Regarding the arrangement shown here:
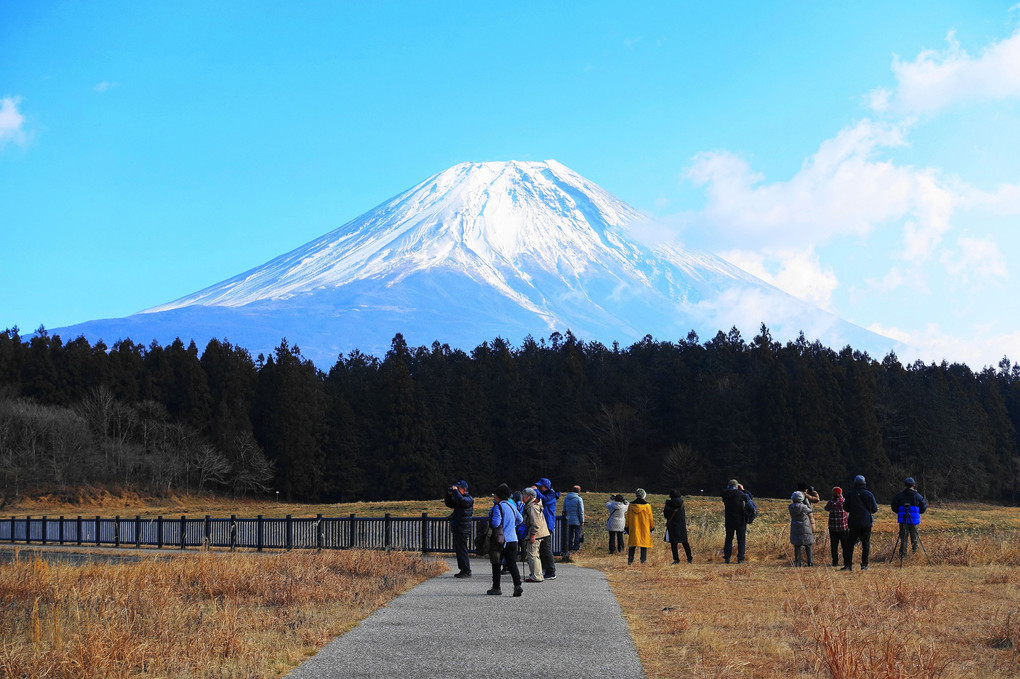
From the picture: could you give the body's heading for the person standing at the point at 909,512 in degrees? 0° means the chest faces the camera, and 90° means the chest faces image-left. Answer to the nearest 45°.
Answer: approximately 180°

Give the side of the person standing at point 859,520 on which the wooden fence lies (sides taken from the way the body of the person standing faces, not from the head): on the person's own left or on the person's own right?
on the person's own left

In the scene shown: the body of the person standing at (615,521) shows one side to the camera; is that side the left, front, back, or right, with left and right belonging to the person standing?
back

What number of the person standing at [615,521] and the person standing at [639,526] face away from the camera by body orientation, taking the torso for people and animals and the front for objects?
2

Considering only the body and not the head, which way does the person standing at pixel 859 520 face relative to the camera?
away from the camera

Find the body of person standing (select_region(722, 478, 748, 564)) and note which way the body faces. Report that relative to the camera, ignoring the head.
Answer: away from the camera

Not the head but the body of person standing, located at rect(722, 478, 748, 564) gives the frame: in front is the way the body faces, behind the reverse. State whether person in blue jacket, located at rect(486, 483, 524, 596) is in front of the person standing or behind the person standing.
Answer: behind

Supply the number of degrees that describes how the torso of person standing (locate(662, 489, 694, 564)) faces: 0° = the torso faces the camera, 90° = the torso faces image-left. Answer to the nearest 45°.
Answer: approximately 180°

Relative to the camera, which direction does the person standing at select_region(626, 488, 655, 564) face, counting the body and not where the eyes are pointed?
away from the camera

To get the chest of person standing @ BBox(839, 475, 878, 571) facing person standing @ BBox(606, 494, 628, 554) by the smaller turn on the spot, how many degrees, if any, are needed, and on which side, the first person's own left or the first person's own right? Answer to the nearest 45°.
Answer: approximately 45° to the first person's own left
